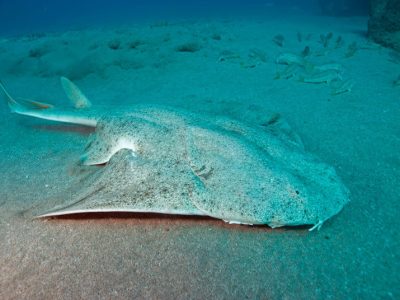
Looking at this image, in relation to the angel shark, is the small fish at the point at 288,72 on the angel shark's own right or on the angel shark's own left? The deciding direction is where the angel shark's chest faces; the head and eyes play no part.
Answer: on the angel shark's own left

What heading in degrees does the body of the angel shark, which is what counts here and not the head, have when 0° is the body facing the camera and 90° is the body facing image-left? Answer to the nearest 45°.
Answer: approximately 315°

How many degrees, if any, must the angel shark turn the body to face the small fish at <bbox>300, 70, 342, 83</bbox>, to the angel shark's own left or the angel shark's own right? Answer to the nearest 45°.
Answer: approximately 90° to the angel shark's own left
